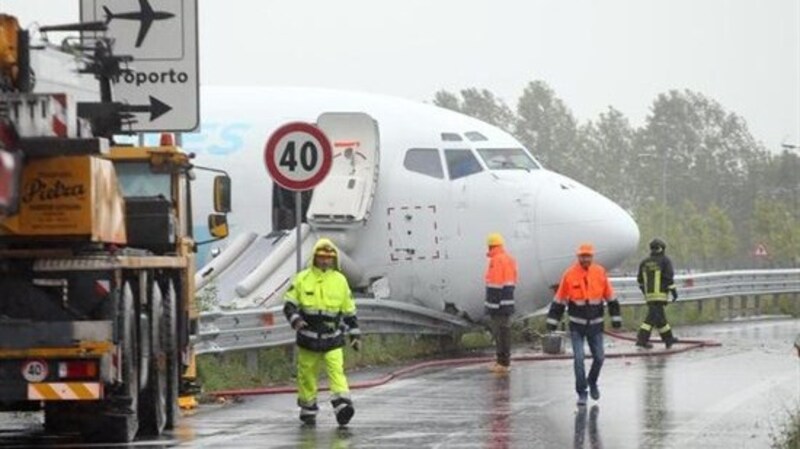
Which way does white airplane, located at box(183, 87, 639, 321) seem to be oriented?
to the viewer's right

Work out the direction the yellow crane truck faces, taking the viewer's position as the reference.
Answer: facing away from the viewer

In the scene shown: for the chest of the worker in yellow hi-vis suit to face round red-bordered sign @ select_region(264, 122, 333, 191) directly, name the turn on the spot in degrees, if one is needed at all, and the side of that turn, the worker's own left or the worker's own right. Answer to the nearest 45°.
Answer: approximately 180°

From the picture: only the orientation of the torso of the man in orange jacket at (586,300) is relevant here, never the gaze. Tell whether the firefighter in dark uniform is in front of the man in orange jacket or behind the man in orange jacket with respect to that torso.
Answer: behind

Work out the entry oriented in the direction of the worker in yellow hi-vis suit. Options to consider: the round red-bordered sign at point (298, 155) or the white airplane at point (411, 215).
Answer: the round red-bordered sign

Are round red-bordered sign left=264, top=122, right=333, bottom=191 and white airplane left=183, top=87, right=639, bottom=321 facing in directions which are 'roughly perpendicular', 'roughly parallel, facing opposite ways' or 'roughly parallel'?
roughly perpendicular
